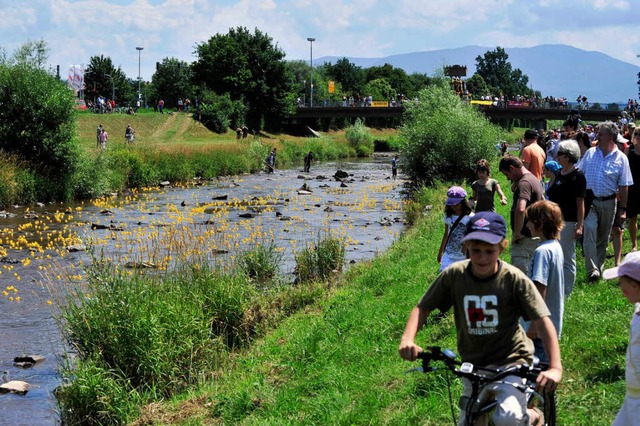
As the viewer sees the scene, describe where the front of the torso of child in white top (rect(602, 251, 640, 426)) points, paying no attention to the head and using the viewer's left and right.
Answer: facing to the left of the viewer

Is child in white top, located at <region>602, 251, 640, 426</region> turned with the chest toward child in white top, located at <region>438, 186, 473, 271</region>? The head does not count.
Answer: no

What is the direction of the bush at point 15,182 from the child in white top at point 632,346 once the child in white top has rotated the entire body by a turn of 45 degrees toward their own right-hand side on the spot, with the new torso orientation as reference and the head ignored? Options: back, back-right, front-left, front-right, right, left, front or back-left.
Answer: front

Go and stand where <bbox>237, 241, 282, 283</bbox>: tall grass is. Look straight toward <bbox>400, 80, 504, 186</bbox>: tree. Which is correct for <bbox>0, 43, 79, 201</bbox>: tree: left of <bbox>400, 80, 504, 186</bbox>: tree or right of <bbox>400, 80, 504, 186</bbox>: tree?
left

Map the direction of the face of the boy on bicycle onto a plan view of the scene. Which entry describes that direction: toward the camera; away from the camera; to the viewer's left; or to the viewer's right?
toward the camera

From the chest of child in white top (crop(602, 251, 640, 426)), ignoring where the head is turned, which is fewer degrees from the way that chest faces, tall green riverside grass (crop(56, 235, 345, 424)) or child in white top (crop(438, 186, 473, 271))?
the tall green riverside grass

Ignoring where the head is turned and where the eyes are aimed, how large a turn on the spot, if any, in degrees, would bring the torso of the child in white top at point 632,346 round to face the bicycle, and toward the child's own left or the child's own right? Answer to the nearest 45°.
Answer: approximately 45° to the child's own left

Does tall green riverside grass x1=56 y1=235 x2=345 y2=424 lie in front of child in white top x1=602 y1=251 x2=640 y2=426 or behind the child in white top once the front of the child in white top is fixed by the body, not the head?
in front

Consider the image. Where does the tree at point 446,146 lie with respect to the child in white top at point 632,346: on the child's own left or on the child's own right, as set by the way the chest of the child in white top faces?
on the child's own right

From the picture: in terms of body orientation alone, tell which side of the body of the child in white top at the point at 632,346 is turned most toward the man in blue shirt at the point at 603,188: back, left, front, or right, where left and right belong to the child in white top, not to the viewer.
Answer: right

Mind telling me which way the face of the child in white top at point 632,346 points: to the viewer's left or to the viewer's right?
to the viewer's left

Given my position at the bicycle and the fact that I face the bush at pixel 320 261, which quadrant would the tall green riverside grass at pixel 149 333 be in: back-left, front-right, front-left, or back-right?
front-left

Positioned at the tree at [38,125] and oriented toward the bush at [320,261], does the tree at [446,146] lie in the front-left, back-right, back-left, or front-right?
front-left

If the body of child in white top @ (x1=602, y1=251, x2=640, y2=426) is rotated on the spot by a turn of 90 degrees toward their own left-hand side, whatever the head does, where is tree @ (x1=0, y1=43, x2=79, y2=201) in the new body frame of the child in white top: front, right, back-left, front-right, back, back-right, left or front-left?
back-right

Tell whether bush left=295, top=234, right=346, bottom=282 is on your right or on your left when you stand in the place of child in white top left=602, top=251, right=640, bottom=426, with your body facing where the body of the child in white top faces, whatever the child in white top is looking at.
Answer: on your right
